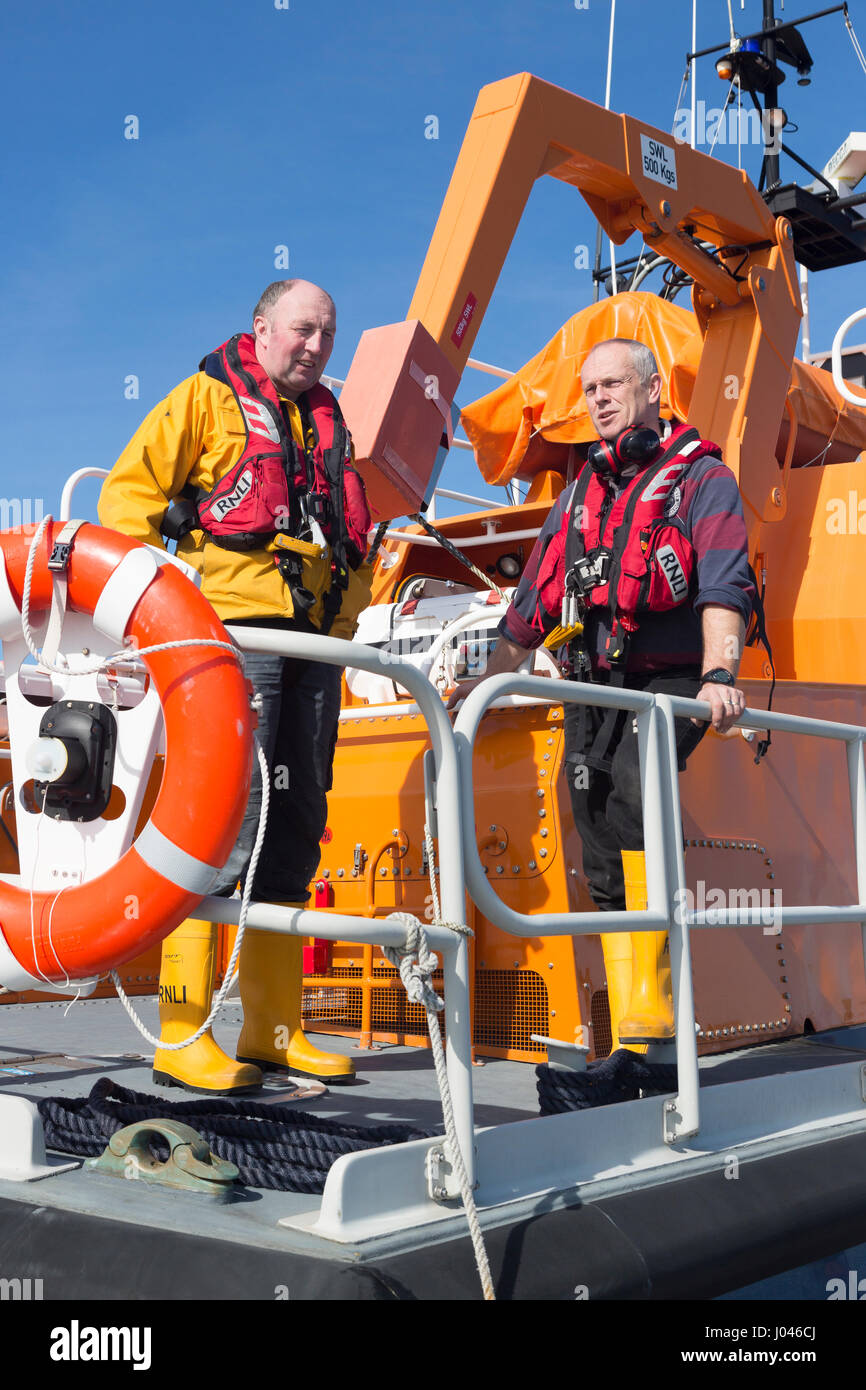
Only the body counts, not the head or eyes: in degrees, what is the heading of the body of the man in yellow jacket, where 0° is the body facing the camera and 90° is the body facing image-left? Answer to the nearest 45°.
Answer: approximately 315°

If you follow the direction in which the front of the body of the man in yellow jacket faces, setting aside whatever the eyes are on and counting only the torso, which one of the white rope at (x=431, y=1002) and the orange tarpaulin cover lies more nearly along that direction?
the white rope

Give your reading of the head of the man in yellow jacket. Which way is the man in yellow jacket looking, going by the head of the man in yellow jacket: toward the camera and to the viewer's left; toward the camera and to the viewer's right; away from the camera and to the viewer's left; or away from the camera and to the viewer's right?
toward the camera and to the viewer's right

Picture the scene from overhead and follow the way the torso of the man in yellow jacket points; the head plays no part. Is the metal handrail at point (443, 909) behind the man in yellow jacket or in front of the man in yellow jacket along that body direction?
in front

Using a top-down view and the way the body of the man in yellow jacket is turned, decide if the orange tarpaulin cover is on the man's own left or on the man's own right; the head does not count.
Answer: on the man's own left

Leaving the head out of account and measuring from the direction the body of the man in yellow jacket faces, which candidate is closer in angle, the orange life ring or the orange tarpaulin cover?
the orange life ring

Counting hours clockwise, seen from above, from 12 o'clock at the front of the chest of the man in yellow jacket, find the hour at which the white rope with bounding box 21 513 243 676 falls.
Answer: The white rope is roughly at 2 o'clock from the man in yellow jacket.
